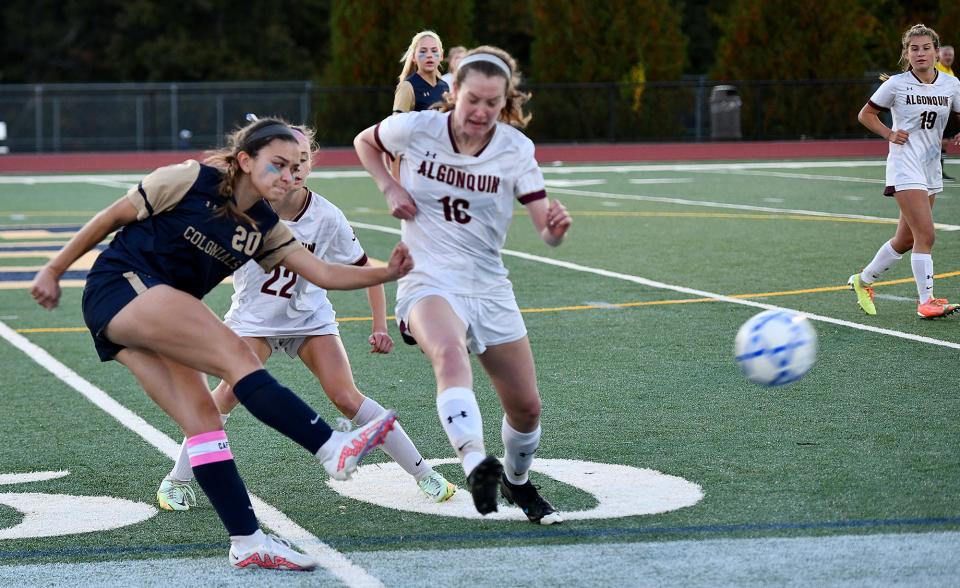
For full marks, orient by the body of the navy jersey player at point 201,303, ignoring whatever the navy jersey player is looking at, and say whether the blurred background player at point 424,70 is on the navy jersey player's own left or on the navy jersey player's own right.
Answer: on the navy jersey player's own left

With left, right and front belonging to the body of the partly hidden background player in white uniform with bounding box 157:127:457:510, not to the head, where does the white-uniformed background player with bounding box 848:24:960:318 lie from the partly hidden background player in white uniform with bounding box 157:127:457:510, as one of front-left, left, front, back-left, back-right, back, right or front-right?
back-left

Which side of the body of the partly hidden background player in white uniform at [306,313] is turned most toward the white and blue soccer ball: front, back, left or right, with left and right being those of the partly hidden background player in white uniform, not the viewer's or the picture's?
left

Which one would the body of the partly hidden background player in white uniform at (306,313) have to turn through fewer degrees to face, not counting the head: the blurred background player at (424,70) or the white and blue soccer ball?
the white and blue soccer ball

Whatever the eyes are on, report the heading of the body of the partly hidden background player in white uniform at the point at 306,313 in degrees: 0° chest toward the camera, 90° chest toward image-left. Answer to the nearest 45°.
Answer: approximately 0°
